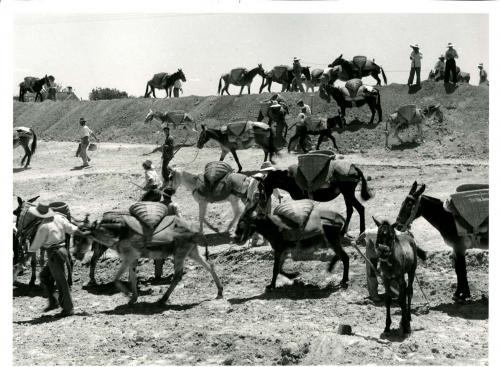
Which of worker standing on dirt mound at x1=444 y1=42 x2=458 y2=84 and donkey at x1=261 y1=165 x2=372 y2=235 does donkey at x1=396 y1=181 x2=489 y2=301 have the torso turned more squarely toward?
the donkey

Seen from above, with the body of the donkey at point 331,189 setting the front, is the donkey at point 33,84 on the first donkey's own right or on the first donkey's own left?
on the first donkey's own right

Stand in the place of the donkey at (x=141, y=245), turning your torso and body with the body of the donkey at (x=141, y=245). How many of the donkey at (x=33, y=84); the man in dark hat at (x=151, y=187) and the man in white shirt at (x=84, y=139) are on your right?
3

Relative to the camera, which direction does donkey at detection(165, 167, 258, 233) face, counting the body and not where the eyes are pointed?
to the viewer's left

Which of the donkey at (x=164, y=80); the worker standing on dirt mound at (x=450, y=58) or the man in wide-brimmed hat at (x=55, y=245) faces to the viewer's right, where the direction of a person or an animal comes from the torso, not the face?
the donkey

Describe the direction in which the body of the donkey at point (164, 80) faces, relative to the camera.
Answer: to the viewer's right

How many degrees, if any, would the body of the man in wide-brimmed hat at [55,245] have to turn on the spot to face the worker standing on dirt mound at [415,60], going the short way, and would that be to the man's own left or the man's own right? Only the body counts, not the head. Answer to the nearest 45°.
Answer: approximately 90° to the man's own right

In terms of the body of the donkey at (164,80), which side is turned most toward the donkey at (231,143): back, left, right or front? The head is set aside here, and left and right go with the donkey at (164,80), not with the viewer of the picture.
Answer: right

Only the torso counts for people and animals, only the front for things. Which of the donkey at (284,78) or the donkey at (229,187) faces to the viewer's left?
the donkey at (229,187)

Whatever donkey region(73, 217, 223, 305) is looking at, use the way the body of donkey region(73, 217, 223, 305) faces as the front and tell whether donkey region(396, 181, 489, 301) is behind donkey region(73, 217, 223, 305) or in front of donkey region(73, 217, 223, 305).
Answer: behind

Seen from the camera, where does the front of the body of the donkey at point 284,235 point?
to the viewer's left

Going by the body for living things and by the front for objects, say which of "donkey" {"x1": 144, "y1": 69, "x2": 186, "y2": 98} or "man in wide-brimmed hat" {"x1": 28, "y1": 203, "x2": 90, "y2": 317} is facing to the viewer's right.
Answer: the donkey

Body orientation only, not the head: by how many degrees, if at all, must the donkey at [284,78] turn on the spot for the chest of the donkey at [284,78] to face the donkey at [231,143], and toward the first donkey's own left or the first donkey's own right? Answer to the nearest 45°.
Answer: approximately 90° to the first donkey's own right
